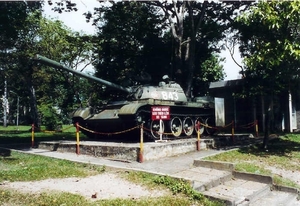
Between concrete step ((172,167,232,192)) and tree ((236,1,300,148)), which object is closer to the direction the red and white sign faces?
the concrete step

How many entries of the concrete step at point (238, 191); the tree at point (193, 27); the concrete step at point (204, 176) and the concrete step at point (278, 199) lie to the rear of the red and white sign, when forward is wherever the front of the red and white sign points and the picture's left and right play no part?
1

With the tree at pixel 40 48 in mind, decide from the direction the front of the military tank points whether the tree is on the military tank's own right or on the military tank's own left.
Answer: on the military tank's own right

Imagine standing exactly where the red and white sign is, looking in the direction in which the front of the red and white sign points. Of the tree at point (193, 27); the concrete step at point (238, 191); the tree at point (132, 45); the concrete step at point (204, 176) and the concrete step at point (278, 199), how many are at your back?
2

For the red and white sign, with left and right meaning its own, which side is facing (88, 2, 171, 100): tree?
back

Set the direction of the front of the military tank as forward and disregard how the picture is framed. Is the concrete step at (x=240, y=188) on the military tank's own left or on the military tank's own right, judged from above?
on the military tank's own left

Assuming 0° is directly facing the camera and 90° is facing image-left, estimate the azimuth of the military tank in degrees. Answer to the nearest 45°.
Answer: approximately 45°

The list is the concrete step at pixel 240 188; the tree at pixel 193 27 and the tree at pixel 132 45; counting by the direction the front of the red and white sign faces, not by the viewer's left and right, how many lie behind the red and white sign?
2

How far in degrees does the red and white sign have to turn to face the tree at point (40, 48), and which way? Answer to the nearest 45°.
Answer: approximately 135° to its right

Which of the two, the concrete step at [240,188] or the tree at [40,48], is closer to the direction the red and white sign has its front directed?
the concrete step

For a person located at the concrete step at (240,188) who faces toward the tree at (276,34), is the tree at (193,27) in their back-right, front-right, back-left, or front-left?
front-left

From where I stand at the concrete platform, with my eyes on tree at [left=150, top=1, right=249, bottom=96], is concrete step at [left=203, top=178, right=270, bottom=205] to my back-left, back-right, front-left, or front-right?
back-right

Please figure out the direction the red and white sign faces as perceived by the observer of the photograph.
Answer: facing the viewer
